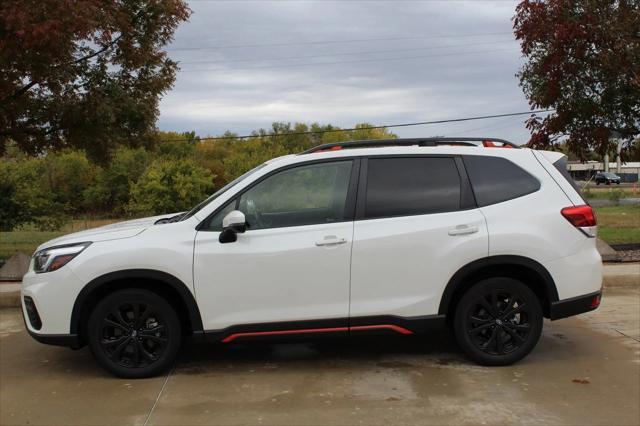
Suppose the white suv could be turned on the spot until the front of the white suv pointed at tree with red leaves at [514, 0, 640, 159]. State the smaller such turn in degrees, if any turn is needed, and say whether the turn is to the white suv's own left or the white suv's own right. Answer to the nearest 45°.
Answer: approximately 135° to the white suv's own right

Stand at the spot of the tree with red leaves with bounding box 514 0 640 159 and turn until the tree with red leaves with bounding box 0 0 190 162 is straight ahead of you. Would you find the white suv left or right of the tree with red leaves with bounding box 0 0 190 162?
left

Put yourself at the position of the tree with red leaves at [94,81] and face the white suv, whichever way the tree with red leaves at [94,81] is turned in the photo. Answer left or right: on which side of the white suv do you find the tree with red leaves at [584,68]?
left

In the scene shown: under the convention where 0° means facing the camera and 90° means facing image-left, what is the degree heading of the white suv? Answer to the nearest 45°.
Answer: approximately 90°

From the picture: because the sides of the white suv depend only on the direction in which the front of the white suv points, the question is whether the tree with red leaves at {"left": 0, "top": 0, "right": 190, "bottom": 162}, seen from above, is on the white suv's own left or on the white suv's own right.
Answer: on the white suv's own right
